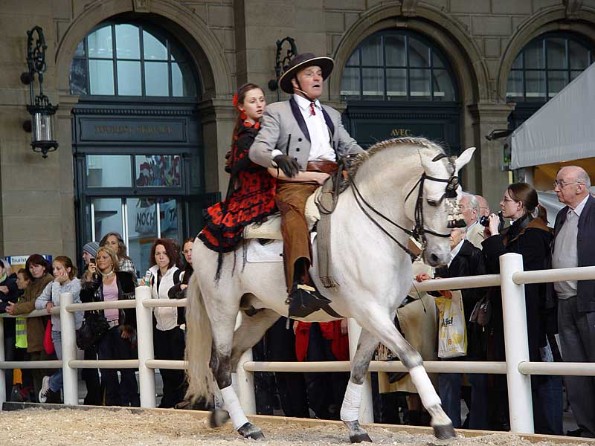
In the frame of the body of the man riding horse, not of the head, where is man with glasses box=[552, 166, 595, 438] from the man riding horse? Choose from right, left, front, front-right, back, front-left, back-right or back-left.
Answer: front-left

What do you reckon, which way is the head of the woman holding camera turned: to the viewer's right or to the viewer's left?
to the viewer's left

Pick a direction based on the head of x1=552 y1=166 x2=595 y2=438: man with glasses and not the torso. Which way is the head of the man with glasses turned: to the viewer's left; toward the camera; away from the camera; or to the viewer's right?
to the viewer's left

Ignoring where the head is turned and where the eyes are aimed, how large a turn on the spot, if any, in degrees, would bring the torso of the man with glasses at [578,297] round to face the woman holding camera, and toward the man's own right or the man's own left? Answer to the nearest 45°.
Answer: approximately 90° to the man's own right

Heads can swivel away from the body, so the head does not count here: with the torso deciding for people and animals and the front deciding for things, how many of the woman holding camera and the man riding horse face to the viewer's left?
1

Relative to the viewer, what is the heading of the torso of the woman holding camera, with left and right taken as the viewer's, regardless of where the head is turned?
facing to the left of the viewer

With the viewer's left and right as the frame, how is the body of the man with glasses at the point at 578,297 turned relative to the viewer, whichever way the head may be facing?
facing the viewer and to the left of the viewer

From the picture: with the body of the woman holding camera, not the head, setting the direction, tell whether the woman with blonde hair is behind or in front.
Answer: in front

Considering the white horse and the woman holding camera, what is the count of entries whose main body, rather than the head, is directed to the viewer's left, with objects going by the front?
1

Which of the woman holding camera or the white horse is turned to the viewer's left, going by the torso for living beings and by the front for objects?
the woman holding camera

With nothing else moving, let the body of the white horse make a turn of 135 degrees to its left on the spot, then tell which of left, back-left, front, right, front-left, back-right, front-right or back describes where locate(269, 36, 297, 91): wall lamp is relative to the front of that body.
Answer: front

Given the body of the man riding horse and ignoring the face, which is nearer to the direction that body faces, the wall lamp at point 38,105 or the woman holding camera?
the woman holding camera

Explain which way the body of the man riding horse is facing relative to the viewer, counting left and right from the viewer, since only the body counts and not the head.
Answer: facing the viewer and to the right of the viewer
